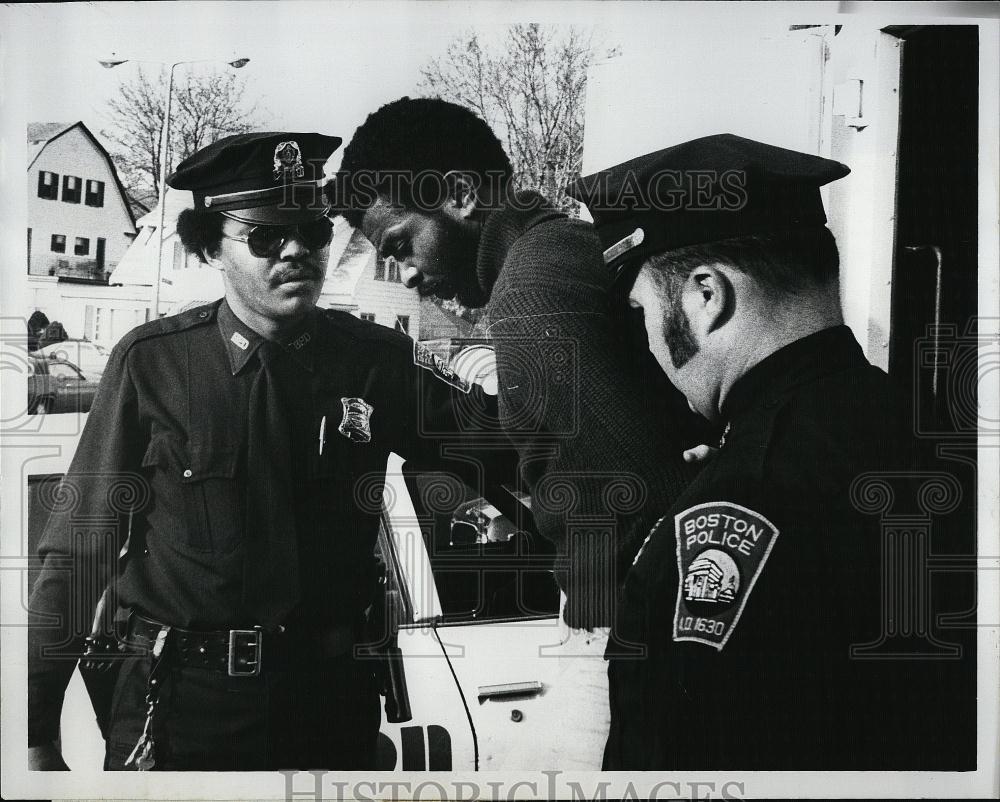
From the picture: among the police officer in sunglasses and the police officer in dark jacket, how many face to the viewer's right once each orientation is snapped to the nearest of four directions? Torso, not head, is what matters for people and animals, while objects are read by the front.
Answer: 0

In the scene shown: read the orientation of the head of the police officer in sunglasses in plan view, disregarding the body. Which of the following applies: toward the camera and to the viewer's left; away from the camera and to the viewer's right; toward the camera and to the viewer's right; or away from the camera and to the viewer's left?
toward the camera and to the viewer's right

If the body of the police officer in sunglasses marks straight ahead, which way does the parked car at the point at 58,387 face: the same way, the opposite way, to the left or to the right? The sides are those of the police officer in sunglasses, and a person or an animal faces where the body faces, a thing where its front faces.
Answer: to the left

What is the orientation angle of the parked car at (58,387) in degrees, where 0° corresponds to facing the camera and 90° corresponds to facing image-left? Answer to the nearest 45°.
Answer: approximately 270°

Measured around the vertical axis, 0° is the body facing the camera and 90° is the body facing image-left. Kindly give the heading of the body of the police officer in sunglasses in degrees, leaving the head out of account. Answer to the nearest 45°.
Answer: approximately 0°

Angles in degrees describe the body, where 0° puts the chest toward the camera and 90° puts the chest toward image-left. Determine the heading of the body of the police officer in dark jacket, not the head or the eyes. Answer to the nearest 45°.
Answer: approximately 135°

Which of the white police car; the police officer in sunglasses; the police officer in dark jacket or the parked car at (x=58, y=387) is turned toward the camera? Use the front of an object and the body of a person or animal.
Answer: the police officer in sunglasses
